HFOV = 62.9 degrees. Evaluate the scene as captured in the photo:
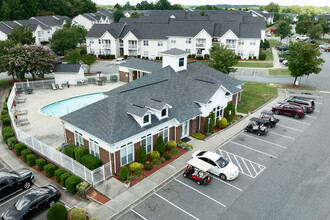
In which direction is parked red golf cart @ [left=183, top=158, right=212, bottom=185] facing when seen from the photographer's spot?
facing away from the viewer and to the left of the viewer

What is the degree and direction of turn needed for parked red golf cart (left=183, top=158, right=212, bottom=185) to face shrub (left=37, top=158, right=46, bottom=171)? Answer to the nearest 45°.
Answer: approximately 45° to its left

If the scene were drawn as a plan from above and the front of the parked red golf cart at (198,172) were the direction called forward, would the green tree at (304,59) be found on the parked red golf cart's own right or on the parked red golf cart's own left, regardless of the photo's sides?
on the parked red golf cart's own right

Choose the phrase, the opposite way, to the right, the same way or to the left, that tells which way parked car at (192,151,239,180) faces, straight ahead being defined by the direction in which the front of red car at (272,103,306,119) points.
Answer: the opposite way
